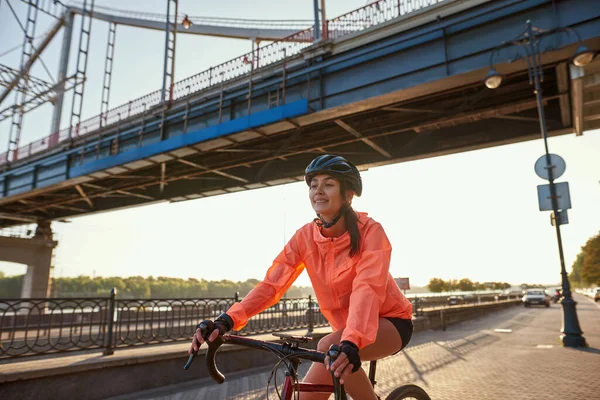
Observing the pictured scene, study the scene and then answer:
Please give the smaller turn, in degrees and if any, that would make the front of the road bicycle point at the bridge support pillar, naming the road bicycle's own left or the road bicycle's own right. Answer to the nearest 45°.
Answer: approximately 90° to the road bicycle's own right

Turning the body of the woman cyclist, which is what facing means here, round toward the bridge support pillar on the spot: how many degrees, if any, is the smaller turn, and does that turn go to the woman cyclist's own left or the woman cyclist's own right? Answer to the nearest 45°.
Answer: approximately 90° to the woman cyclist's own right

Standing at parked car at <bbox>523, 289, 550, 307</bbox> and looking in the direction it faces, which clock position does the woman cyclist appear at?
The woman cyclist is roughly at 12 o'clock from the parked car.

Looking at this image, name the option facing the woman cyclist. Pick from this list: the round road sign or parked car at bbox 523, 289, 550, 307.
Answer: the parked car

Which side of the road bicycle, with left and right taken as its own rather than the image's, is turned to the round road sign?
back

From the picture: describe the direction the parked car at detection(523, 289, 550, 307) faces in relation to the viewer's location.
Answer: facing the viewer

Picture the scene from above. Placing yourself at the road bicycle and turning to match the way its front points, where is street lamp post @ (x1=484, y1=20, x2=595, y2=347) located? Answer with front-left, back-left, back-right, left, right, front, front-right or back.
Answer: back

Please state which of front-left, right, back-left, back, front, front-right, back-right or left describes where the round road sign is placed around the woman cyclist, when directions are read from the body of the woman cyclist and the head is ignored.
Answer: back

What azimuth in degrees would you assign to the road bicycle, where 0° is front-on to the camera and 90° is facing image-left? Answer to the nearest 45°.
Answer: approximately 45°

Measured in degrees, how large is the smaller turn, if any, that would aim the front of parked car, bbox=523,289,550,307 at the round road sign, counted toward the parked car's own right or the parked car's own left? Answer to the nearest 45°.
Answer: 0° — it already faces it

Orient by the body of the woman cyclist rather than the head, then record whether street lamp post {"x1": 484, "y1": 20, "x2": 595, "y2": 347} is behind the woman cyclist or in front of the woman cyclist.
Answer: behind
